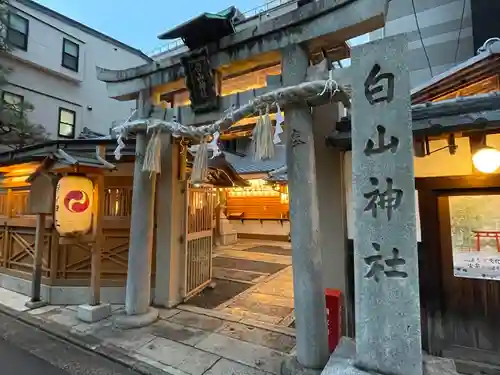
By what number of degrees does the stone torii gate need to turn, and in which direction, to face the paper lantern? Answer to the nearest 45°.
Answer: approximately 45° to its right

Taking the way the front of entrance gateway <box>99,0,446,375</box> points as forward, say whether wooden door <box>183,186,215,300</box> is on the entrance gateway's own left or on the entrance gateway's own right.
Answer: on the entrance gateway's own right

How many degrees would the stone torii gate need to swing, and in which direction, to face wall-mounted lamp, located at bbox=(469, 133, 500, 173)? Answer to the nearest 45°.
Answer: approximately 135° to its left

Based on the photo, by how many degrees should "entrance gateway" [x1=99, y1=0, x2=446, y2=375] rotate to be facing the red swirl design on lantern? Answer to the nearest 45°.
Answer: approximately 45° to its right

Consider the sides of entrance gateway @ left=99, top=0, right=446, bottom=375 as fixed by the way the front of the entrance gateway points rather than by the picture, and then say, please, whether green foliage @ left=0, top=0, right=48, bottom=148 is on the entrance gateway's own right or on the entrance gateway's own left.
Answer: on the entrance gateway's own right

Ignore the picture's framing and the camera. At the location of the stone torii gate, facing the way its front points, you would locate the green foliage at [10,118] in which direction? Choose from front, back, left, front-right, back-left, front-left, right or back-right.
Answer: right

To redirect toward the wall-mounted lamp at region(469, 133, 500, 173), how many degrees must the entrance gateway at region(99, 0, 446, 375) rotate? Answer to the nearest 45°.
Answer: approximately 135° to its left

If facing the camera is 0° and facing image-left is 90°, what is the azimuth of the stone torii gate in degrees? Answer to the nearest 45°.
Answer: approximately 45°

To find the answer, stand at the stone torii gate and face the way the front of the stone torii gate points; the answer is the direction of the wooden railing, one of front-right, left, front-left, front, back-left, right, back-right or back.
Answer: right
